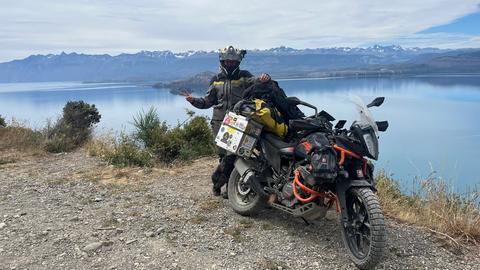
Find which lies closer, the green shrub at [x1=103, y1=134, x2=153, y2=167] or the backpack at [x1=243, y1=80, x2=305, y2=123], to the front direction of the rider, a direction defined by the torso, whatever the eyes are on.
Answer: the backpack

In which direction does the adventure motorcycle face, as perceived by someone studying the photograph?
facing the viewer and to the right of the viewer

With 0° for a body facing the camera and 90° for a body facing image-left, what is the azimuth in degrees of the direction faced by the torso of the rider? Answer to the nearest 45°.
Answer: approximately 0°

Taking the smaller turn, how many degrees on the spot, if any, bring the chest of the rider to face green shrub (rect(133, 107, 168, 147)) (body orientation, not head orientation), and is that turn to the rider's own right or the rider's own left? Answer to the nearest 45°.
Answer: approximately 135° to the rider's own right

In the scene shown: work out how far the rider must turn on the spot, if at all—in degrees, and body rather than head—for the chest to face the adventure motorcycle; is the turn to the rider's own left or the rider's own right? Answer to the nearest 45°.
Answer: approximately 45° to the rider's own left

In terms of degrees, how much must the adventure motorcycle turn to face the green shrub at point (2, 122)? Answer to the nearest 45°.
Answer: approximately 180°

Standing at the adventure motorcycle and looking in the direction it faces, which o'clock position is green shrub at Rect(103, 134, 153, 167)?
The green shrub is roughly at 6 o'clock from the adventure motorcycle.

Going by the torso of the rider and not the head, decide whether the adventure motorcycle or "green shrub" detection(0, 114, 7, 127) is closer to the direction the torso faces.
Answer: the adventure motorcycle

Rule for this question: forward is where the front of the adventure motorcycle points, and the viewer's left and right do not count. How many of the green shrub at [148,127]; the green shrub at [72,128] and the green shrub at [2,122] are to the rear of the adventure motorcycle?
3

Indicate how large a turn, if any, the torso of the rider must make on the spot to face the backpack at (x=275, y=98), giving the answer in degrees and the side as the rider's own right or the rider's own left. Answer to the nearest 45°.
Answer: approximately 45° to the rider's own left

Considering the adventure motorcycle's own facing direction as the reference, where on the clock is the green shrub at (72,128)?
The green shrub is roughly at 6 o'clock from the adventure motorcycle.

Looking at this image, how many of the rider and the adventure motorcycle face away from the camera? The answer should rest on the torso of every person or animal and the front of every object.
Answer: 0

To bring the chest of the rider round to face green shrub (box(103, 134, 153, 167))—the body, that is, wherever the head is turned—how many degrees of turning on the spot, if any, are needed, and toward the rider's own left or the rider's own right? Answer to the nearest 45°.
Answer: approximately 135° to the rider's own right

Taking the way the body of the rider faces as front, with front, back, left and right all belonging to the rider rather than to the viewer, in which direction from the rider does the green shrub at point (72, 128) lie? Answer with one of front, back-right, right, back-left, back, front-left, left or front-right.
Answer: back-right

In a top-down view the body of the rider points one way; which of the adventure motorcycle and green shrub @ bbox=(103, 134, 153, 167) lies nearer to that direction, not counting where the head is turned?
the adventure motorcycle
